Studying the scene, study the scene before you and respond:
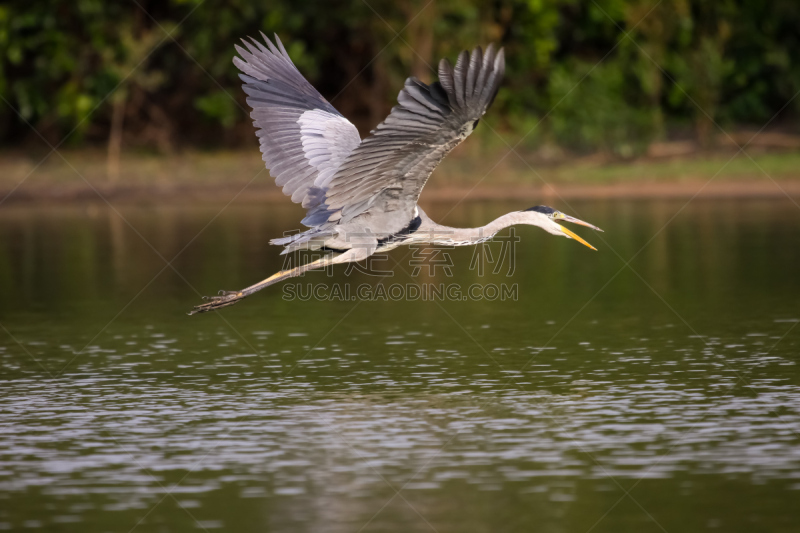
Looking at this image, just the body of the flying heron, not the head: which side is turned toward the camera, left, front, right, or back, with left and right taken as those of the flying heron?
right
